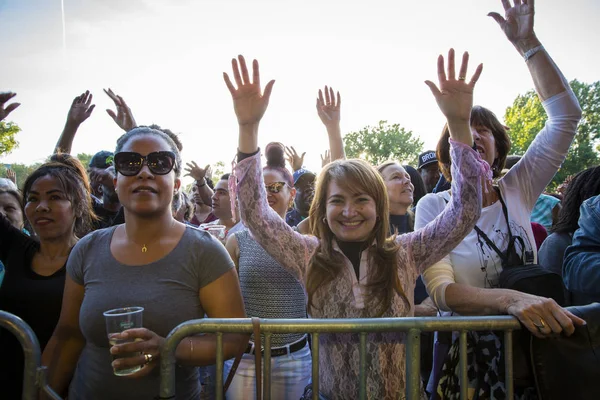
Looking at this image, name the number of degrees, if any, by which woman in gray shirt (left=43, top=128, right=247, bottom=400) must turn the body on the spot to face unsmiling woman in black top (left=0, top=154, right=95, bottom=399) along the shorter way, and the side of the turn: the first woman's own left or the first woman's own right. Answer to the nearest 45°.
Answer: approximately 135° to the first woman's own right

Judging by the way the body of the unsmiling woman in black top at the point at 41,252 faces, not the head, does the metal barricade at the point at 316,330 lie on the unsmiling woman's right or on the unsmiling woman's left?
on the unsmiling woman's left

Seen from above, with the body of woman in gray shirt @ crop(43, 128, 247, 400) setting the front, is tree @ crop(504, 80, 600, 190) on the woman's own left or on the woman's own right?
on the woman's own left

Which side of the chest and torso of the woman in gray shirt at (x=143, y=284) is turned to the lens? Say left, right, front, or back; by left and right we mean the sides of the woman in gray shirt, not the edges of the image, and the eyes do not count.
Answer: front

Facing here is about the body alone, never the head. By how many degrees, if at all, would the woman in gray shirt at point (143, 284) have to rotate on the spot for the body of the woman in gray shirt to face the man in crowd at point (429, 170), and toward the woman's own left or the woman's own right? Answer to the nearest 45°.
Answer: approximately 135° to the woman's own left

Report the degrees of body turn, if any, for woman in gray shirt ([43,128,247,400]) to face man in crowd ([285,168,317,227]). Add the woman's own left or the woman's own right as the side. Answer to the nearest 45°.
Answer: approximately 135° to the woman's own left

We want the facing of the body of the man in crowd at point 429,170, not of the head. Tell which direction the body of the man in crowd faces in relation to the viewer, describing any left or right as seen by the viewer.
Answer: facing the viewer and to the left of the viewer

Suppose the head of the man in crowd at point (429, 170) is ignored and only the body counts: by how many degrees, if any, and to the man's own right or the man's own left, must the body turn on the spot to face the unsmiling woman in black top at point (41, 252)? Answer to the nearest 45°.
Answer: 0° — they already face them
